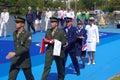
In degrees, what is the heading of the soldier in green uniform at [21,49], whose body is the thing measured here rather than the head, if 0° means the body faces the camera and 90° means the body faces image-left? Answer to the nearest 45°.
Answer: approximately 45°

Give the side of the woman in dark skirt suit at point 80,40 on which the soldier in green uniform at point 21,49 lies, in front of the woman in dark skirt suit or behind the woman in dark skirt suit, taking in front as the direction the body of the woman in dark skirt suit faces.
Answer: in front

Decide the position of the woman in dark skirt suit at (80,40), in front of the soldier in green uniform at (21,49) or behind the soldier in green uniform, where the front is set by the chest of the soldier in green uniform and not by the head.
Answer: behind

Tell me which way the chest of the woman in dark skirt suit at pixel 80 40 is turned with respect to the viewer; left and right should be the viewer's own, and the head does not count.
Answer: facing the viewer and to the left of the viewer

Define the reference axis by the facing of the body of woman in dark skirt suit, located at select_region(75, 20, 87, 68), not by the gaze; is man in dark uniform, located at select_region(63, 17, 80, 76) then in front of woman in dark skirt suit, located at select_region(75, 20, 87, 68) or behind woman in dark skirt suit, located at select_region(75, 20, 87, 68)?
in front

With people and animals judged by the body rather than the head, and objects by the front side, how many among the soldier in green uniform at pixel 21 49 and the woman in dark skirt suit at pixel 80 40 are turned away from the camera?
0
